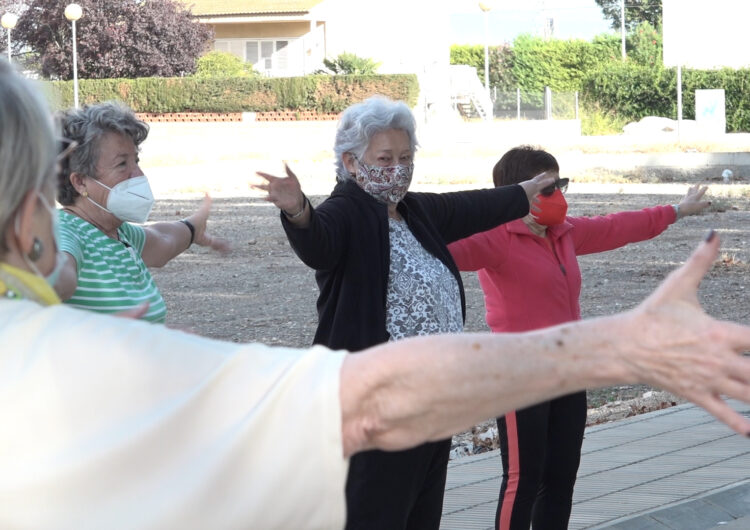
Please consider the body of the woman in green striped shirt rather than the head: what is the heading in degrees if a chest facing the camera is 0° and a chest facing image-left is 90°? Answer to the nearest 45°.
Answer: approximately 315°

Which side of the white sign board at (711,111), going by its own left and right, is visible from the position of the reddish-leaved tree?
right

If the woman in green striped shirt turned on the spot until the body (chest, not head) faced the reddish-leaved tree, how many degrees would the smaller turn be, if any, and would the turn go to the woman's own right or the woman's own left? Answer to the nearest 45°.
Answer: approximately 135° to the woman's own left

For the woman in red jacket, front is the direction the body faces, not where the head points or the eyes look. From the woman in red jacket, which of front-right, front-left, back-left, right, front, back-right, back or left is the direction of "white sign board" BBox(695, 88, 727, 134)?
back-left

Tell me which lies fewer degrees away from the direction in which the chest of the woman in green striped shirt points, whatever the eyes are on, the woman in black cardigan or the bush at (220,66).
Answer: the woman in black cardigan

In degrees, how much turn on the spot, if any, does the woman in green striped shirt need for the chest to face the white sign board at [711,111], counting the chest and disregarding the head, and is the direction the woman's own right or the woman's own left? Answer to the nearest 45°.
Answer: approximately 90° to the woman's own left

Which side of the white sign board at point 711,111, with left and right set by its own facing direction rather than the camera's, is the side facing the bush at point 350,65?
right

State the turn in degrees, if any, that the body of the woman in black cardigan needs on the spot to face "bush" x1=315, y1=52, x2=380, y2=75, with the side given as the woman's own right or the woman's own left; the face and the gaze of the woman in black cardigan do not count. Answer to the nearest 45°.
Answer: approximately 135° to the woman's own left

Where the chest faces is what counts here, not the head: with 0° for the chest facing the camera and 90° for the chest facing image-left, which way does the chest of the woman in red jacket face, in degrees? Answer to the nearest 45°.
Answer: approximately 315°

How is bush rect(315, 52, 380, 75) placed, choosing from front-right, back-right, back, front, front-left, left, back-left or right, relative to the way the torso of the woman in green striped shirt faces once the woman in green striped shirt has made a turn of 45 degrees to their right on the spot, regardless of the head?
back

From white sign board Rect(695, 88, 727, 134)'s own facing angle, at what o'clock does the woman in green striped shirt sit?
The woman in green striped shirt is roughly at 12 o'clock from the white sign board.

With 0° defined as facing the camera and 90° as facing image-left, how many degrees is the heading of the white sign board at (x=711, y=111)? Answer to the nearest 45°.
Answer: approximately 0°
